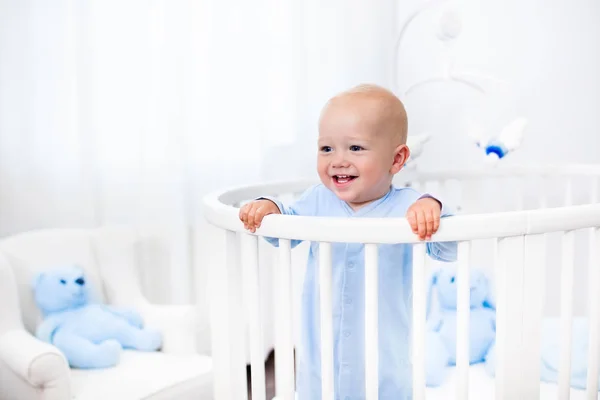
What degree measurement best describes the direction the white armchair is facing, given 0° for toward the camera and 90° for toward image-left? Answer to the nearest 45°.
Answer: approximately 315°

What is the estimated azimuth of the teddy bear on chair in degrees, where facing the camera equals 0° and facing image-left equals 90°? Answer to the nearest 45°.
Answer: approximately 315°

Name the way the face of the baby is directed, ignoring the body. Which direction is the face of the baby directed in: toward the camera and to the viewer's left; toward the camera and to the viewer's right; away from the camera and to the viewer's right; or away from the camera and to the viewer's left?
toward the camera and to the viewer's left

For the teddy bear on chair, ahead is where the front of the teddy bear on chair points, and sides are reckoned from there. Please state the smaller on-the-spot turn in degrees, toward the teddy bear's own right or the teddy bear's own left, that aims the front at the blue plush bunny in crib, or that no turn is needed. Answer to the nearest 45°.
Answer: approximately 45° to the teddy bear's own left

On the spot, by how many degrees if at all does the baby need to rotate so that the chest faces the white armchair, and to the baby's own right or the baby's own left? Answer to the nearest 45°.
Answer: approximately 135° to the baby's own right

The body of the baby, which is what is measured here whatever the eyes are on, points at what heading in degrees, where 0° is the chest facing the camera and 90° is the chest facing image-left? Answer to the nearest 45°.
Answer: approximately 0°

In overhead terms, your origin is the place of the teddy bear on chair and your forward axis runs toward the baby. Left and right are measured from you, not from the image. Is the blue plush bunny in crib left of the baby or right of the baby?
left

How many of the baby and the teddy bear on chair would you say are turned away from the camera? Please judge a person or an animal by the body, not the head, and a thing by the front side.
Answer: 0

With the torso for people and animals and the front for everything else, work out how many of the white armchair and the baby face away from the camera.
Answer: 0
